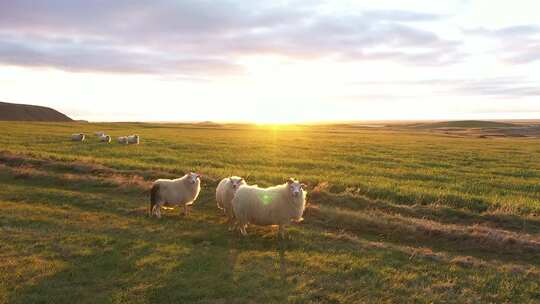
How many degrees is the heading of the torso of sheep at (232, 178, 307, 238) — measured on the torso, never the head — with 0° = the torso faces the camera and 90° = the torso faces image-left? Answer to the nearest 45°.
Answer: approximately 270°

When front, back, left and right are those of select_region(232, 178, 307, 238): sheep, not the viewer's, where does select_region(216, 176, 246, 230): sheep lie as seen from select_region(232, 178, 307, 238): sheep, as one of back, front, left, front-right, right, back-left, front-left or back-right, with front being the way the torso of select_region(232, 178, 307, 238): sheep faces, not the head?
back-left

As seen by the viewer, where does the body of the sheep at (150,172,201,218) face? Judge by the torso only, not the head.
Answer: to the viewer's right

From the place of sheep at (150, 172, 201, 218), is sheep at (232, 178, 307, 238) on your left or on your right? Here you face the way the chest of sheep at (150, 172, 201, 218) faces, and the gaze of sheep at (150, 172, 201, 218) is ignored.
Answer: on your right

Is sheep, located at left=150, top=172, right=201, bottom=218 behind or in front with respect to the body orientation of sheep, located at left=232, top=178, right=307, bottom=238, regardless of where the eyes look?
behind

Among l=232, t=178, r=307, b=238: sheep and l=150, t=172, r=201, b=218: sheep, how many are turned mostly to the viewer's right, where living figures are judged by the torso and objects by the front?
2

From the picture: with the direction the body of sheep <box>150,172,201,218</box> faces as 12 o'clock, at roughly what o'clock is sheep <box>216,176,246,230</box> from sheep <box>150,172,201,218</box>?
sheep <box>216,176,246,230</box> is roughly at 1 o'clock from sheep <box>150,172,201,218</box>.
